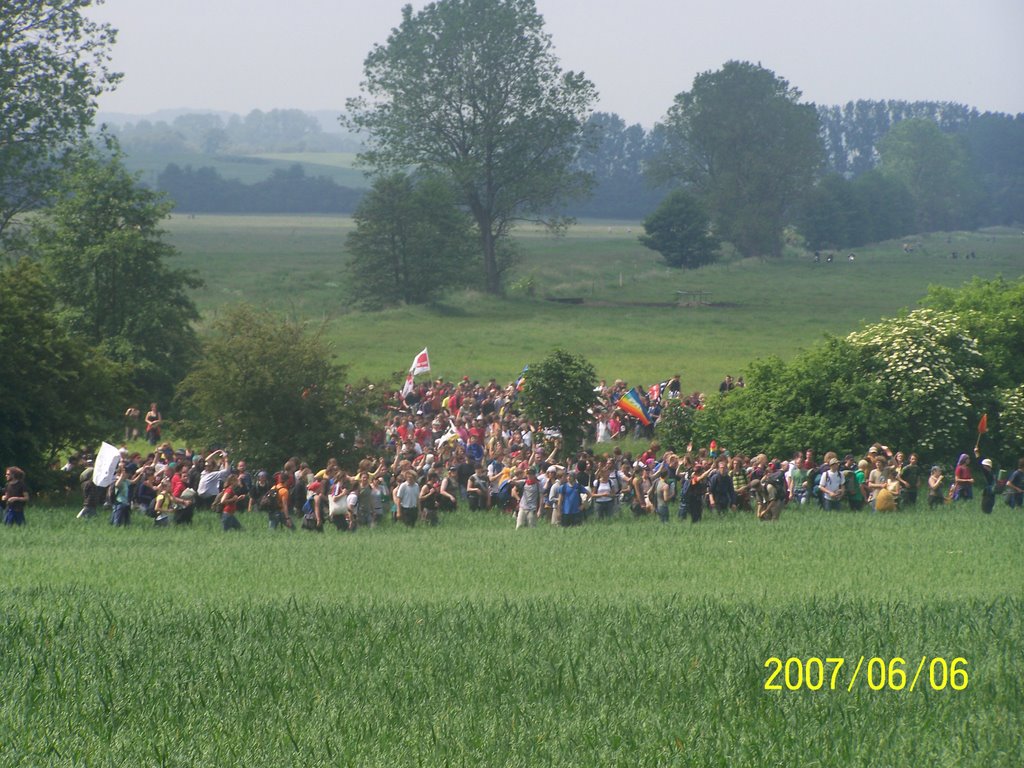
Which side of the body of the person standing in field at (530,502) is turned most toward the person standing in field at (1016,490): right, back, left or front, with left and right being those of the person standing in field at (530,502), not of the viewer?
left

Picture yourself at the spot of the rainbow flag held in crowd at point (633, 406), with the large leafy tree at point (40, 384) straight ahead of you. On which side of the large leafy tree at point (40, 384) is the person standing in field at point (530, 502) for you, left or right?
left

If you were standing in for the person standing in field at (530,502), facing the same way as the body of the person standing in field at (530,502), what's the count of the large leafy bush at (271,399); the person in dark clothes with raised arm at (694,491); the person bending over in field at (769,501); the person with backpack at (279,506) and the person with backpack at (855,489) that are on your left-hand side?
3

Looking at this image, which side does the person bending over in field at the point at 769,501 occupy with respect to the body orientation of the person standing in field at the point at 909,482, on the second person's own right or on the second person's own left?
on the second person's own right

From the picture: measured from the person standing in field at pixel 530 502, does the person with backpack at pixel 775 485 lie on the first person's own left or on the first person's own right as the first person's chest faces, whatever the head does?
on the first person's own left

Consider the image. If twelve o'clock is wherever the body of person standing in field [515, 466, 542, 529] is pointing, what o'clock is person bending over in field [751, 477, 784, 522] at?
person bending over in field [751, 477, 784, 522] is roughly at 9 o'clock from person standing in field [515, 466, 542, 529].

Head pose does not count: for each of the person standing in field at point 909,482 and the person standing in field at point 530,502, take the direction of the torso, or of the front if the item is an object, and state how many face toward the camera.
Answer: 2

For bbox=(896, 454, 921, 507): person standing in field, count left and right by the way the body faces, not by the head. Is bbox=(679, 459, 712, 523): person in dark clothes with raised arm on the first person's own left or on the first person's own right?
on the first person's own right

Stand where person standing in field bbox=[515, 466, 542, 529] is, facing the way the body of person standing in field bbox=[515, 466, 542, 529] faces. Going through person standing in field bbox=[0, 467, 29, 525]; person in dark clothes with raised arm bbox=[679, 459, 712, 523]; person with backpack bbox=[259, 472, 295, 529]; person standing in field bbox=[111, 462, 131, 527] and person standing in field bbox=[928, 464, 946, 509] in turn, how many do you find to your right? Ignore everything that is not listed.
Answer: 3

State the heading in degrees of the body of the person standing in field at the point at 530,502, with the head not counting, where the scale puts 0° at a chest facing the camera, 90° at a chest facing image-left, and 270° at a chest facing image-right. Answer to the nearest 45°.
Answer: approximately 0°

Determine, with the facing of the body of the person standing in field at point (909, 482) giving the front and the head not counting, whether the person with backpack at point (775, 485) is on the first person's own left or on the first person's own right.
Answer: on the first person's own right

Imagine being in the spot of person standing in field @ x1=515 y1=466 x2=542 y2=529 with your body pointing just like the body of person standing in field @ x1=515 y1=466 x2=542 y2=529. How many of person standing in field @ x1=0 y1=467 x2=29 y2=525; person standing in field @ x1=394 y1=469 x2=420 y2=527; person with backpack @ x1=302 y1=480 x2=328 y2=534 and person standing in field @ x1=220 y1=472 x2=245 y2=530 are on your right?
4

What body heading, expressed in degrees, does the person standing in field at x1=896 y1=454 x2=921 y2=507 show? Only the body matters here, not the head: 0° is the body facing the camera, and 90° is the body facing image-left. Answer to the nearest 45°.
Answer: approximately 0°
